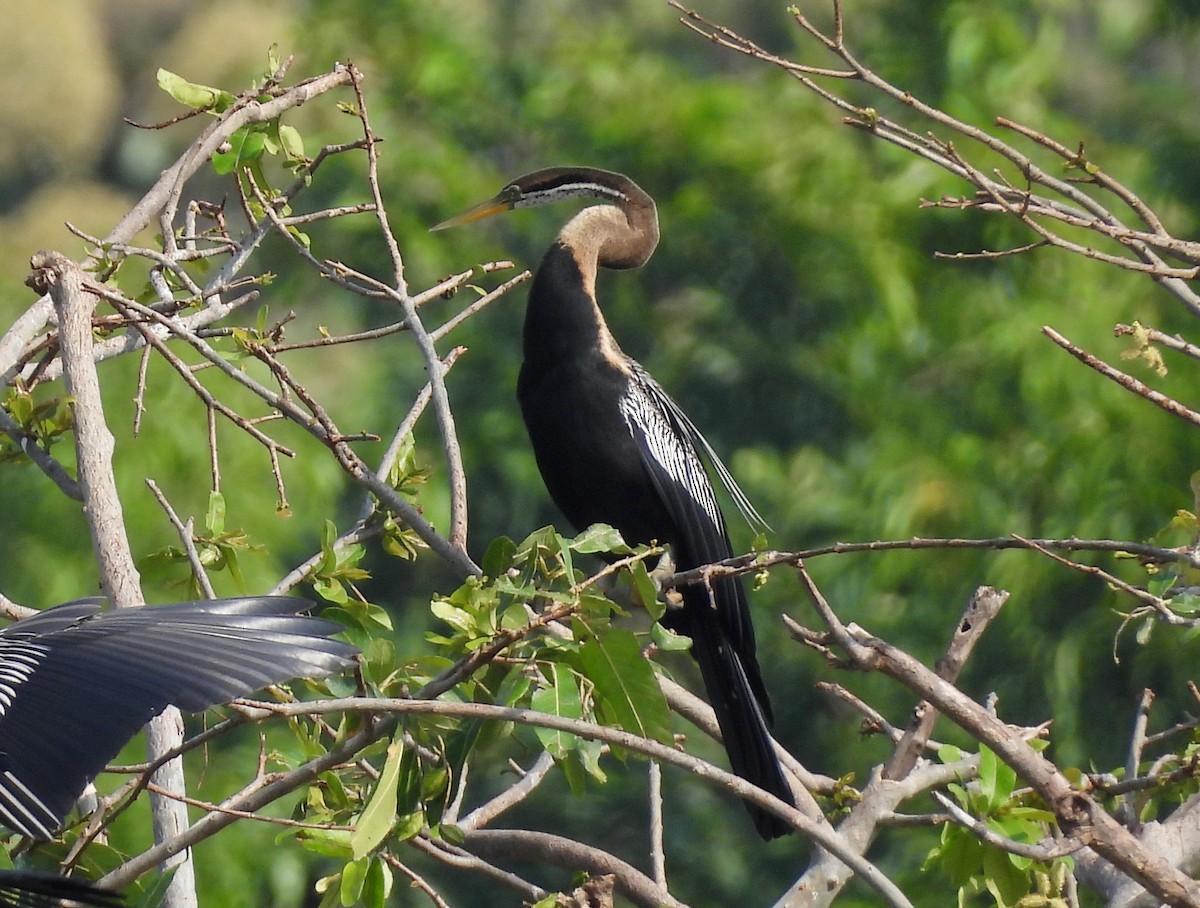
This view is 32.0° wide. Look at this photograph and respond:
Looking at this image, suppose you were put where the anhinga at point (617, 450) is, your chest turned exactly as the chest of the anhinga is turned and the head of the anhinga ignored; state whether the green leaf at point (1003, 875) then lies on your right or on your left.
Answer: on your left

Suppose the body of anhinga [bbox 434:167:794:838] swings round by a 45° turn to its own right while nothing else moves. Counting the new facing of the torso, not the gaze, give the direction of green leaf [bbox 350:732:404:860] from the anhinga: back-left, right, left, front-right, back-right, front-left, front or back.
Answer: front-left
